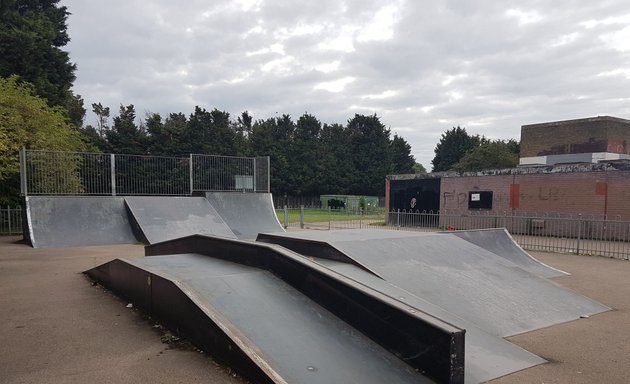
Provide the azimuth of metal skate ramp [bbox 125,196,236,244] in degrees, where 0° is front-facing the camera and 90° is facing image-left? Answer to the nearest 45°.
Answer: approximately 315°

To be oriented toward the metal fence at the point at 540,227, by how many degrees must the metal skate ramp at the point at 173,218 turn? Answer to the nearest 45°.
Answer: approximately 45° to its left

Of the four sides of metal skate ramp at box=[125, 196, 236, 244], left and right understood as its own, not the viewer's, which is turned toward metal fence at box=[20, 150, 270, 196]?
back

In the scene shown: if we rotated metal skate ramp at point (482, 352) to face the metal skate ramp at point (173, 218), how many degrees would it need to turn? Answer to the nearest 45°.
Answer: approximately 180°

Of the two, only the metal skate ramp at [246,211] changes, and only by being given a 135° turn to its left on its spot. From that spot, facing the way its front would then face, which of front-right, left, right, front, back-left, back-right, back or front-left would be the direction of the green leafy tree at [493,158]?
front-right

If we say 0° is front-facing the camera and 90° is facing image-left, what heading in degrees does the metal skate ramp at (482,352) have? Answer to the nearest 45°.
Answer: approximately 315°

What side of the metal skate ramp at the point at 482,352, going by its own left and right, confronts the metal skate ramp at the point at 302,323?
right

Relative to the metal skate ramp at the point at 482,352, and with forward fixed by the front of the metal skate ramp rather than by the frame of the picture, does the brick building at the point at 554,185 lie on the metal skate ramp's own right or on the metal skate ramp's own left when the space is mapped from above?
on the metal skate ramp's own left

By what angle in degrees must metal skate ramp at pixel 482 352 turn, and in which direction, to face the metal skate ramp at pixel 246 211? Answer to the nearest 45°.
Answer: approximately 180°

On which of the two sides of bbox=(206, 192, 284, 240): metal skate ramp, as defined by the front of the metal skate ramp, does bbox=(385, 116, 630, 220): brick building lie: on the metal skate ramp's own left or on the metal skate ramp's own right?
on the metal skate ramp's own left
